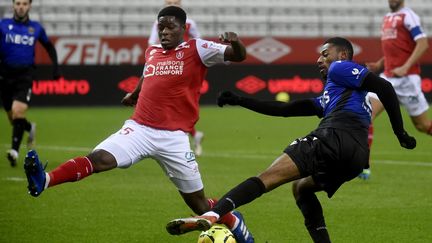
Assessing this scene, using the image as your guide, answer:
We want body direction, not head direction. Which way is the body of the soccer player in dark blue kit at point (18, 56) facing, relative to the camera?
toward the camera

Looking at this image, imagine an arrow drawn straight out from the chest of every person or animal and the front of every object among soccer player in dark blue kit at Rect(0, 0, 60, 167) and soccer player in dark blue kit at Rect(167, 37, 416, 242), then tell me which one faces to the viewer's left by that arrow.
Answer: soccer player in dark blue kit at Rect(167, 37, 416, 242)

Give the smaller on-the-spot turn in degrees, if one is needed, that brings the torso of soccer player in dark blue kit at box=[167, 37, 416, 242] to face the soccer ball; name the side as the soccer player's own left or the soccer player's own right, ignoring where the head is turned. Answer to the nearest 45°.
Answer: approximately 45° to the soccer player's own left

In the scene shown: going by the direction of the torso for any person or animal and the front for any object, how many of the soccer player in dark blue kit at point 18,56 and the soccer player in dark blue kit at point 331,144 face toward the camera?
1

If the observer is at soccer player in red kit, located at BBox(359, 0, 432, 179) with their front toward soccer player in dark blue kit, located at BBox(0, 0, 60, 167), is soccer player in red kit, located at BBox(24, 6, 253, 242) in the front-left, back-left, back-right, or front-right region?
front-left

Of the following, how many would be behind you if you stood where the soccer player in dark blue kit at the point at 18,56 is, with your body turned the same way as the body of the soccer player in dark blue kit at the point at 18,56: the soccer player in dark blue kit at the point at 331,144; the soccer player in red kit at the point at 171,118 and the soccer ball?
0

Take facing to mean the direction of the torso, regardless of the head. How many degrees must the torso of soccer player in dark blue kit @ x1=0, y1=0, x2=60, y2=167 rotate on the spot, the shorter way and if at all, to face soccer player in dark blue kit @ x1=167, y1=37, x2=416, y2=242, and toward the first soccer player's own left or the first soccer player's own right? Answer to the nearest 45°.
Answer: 0° — they already face them

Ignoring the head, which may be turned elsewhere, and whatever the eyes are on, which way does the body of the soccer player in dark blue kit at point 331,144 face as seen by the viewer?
to the viewer's left

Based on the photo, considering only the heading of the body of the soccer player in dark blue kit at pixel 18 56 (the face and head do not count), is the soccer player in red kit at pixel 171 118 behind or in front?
in front

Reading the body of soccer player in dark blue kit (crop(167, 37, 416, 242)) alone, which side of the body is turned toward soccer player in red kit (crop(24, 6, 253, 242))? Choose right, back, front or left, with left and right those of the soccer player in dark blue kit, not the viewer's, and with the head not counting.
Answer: front

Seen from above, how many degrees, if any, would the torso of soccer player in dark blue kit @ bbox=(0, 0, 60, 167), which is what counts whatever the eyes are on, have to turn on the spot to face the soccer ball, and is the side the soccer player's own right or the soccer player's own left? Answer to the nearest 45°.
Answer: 0° — they already face it

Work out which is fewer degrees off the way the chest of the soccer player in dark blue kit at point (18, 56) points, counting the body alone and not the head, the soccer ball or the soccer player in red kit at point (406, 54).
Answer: the soccer ball

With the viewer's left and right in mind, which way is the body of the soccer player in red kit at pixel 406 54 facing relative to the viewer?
facing the viewer and to the left of the viewer
